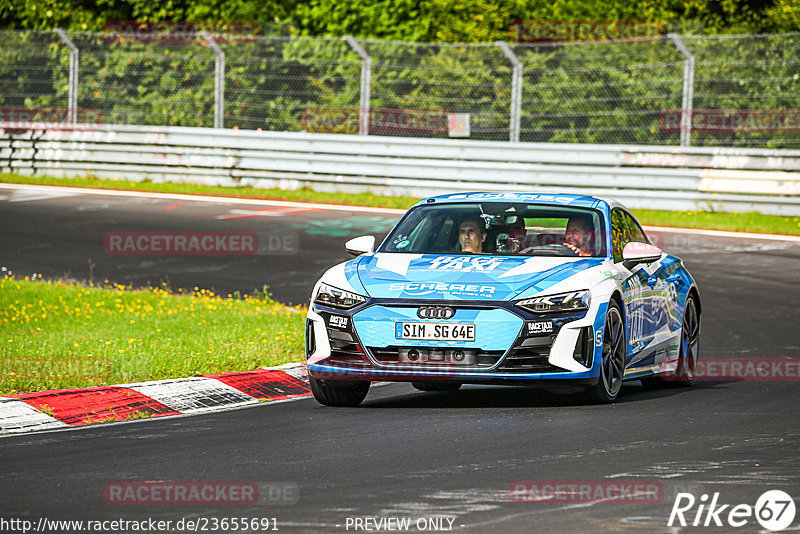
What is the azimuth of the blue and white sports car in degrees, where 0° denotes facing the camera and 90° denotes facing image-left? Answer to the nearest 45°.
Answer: approximately 0°

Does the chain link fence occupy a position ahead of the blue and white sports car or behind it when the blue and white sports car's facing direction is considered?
behind

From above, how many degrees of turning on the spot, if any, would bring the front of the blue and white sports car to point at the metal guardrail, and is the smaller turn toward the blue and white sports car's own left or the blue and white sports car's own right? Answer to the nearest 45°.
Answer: approximately 180°

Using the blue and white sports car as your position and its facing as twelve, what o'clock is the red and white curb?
The red and white curb is roughly at 3 o'clock from the blue and white sports car.

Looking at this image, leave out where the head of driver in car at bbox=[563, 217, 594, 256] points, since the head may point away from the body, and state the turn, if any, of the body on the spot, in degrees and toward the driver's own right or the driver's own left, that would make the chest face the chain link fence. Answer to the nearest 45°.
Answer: approximately 135° to the driver's own right

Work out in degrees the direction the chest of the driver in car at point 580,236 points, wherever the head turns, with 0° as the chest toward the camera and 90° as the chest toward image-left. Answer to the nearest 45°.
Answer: approximately 45°

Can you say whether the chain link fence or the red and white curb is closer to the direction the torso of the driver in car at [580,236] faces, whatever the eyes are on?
the red and white curb
